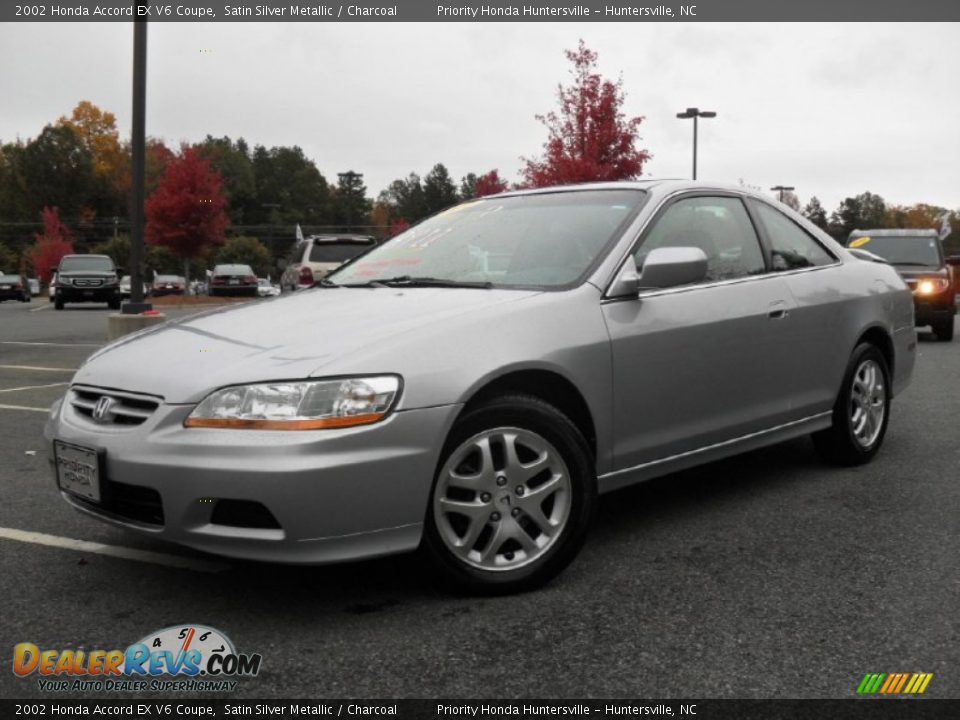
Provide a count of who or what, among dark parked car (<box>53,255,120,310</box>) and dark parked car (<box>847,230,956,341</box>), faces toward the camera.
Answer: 2

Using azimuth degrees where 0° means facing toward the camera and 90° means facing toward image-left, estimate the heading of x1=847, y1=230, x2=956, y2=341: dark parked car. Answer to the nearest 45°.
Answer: approximately 0°

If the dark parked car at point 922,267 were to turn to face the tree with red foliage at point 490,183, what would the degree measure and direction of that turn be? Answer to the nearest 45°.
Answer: approximately 135° to its right

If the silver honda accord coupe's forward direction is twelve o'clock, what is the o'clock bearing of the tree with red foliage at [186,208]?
The tree with red foliage is roughly at 4 o'clock from the silver honda accord coupe.

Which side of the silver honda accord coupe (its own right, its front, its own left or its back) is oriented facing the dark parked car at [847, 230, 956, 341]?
back

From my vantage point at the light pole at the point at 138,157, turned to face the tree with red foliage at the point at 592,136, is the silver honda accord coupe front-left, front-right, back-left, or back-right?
back-right

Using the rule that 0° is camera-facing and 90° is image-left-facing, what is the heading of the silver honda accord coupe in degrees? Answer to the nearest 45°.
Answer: approximately 45°
